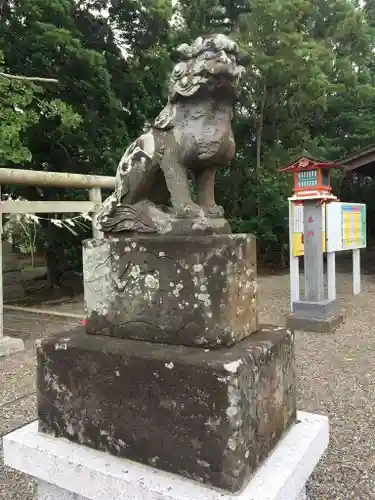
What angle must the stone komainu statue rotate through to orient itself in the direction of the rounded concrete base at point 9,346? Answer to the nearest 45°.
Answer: approximately 180°

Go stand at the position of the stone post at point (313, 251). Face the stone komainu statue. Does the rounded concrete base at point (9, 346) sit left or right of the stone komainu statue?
right

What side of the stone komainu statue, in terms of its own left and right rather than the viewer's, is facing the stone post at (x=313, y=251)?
left

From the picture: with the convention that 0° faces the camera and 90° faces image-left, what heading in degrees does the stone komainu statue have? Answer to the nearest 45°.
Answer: approximately 315°

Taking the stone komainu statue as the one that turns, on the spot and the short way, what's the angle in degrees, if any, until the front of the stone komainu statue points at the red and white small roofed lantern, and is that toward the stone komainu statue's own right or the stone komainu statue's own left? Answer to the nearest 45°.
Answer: approximately 90° to the stone komainu statue's own left

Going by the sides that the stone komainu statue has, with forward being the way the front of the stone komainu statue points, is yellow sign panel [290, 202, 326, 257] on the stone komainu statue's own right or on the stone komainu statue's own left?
on the stone komainu statue's own left

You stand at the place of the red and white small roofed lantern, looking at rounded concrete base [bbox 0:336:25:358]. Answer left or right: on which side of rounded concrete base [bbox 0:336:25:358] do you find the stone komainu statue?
left

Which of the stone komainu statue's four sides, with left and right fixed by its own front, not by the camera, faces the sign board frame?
left
